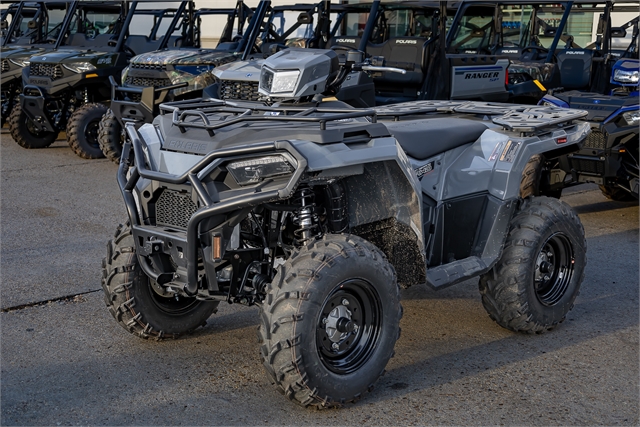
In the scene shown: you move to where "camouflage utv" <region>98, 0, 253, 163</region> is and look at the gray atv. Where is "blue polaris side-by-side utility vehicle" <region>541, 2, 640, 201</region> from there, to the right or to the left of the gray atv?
left

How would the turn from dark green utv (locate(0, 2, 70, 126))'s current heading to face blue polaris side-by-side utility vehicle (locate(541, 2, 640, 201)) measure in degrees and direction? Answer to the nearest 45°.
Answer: approximately 90° to its left

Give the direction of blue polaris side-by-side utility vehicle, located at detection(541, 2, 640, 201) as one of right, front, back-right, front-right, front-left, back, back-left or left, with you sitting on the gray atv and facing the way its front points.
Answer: back

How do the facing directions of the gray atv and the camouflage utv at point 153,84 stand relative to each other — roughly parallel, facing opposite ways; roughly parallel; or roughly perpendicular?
roughly parallel

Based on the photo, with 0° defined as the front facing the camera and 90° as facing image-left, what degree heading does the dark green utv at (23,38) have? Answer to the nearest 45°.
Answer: approximately 45°

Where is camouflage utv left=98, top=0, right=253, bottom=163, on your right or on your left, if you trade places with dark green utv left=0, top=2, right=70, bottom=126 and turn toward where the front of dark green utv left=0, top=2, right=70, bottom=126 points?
on your left

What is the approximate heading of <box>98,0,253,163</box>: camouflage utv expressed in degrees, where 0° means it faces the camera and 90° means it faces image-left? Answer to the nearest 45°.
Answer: approximately 45°

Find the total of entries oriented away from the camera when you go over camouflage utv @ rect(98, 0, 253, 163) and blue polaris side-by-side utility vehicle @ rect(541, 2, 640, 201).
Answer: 0

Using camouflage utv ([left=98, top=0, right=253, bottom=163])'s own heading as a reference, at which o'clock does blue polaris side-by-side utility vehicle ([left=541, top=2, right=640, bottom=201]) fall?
The blue polaris side-by-side utility vehicle is roughly at 9 o'clock from the camouflage utv.

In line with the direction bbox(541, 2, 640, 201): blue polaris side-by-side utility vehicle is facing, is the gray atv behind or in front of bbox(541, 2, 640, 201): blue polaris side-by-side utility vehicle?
in front

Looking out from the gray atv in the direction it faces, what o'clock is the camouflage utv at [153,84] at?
The camouflage utv is roughly at 4 o'clock from the gray atv.

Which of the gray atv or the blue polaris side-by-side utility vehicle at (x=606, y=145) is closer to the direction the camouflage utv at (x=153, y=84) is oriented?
the gray atv

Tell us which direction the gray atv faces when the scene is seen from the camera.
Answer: facing the viewer and to the left of the viewer

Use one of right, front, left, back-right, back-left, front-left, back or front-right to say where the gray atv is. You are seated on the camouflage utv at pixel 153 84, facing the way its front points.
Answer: front-left

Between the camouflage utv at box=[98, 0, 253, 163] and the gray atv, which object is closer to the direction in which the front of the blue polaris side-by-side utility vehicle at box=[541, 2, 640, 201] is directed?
the gray atv
